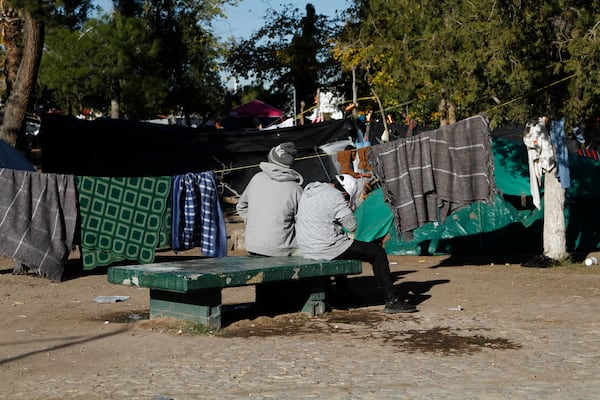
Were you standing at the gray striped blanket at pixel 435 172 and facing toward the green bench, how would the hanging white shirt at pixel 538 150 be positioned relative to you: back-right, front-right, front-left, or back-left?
back-left

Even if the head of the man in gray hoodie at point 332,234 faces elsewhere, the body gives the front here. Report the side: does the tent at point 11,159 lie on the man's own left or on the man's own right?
on the man's own left

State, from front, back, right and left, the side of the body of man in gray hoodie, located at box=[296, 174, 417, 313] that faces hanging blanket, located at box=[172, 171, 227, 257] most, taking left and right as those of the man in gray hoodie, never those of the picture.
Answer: left

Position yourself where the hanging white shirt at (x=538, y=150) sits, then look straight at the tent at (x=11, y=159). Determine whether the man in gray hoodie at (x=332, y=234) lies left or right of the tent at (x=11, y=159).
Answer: left

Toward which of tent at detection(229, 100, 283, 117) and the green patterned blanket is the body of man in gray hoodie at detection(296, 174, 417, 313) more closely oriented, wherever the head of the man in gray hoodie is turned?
the tent

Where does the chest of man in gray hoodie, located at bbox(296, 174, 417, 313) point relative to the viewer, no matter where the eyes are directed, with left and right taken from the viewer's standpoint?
facing away from the viewer and to the right of the viewer

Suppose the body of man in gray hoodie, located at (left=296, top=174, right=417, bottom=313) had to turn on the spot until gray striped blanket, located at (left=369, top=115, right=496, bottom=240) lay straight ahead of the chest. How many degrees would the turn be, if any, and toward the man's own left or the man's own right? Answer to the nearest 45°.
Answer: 0° — they already face it

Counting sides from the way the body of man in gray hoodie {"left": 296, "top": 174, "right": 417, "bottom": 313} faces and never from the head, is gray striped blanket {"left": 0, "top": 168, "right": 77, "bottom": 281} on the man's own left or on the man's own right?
on the man's own left

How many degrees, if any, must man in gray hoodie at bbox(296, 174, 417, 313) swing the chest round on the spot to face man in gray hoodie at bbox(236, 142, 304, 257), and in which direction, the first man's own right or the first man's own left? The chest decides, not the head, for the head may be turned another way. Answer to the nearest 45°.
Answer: approximately 135° to the first man's own left

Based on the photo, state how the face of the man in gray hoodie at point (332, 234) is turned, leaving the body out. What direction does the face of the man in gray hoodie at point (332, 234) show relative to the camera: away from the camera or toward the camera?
away from the camera

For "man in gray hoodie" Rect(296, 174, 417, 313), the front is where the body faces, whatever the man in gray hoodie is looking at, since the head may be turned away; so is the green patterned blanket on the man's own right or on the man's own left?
on the man's own left
